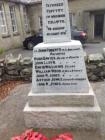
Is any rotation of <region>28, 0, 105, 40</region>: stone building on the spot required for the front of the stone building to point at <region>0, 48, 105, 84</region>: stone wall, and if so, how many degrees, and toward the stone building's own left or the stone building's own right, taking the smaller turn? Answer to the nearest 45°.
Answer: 0° — it already faces it

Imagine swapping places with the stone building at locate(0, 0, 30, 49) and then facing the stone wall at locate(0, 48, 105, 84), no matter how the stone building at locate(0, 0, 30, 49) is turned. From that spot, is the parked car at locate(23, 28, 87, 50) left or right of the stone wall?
left

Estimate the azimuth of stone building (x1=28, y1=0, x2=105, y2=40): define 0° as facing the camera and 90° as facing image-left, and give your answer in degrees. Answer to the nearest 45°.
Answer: approximately 0°

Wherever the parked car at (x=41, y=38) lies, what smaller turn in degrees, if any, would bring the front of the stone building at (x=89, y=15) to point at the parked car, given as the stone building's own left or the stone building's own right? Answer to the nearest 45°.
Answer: approximately 45° to the stone building's own right

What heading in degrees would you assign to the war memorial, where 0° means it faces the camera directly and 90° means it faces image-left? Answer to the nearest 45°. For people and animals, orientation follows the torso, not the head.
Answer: approximately 0°

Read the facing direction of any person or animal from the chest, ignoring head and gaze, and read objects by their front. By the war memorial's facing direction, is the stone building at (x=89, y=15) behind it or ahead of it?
behind

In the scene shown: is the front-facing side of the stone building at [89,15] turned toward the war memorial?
yes

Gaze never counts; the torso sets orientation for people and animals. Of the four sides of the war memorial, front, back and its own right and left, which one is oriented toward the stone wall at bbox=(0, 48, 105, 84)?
back

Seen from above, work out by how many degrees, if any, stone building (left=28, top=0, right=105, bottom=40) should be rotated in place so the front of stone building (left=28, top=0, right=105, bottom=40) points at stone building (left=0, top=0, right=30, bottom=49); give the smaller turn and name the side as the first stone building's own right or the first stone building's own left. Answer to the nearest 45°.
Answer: approximately 45° to the first stone building's own right

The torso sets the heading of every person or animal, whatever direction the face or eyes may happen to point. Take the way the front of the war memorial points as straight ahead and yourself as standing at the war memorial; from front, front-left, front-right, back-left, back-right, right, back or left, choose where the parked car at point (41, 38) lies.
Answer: back

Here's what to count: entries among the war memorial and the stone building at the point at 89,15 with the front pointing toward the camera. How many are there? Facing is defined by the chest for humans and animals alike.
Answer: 2
